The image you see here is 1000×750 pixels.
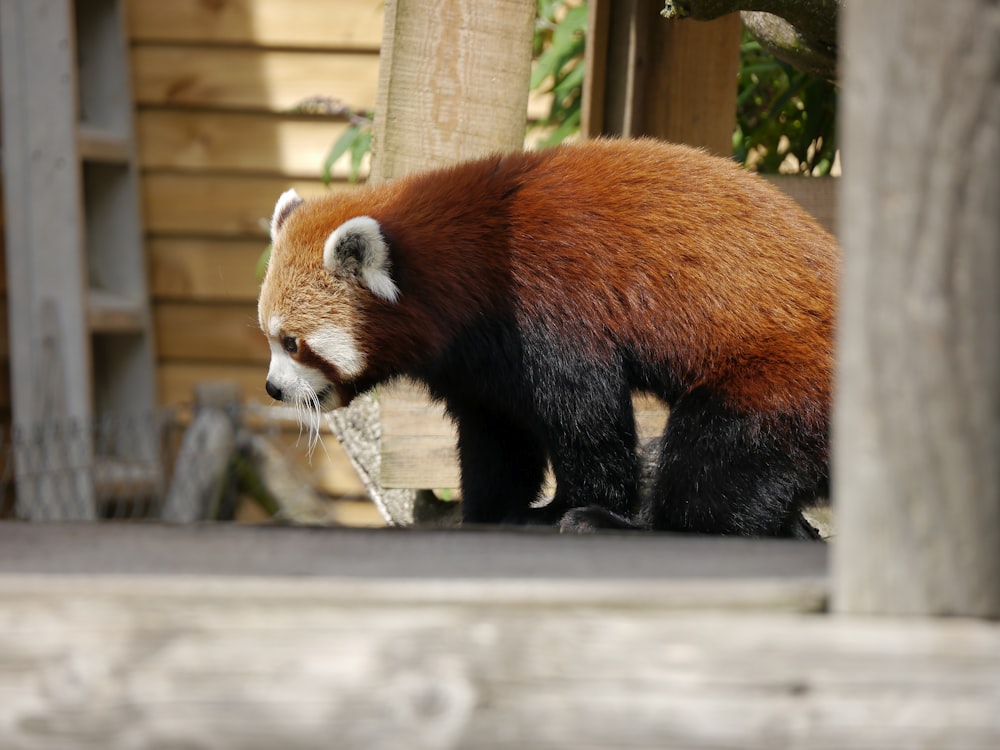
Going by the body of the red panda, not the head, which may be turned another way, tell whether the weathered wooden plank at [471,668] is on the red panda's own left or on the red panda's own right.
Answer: on the red panda's own left

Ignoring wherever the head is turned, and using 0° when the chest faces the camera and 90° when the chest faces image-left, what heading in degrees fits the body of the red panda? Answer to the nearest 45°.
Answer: approximately 90°

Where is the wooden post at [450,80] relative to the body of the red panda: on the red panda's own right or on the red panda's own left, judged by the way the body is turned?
on the red panda's own right

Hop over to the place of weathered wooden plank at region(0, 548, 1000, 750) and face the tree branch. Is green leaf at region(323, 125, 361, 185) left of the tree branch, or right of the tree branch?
left
